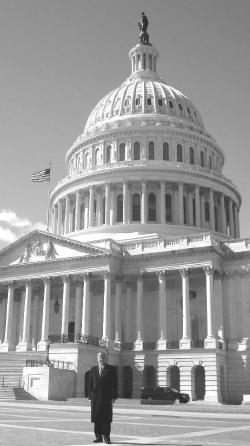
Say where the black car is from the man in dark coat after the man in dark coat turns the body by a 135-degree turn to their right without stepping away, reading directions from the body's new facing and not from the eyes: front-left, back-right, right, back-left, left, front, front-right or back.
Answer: front-right

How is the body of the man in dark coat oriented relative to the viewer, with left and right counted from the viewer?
facing the viewer
